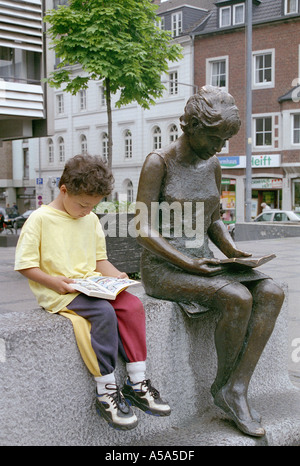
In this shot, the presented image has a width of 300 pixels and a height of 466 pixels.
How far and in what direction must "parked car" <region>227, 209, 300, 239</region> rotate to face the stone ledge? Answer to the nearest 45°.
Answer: approximately 90° to its left

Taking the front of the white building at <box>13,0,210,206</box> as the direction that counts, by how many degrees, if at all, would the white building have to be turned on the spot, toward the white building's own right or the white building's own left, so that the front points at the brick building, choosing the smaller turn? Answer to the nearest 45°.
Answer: approximately 90° to the white building's own left

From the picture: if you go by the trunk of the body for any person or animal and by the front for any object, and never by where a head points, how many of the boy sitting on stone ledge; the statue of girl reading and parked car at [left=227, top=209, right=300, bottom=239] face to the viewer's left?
1

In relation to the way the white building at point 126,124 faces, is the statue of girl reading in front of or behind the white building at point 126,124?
in front

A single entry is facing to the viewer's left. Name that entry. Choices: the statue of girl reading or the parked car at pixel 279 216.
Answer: the parked car

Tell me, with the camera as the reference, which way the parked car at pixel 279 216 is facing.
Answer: facing to the left of the viewer

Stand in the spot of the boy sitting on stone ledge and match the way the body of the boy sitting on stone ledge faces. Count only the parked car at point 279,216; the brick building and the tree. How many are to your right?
0

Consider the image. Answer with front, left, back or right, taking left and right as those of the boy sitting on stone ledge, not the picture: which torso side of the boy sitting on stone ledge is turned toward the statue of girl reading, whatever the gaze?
left

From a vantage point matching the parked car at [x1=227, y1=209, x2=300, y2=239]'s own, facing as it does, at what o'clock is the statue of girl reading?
The statue of girl reading is roughly at 9 o'clock from the parked car.

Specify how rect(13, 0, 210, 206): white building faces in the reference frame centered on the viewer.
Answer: facing the viewer and to the left of the viewer

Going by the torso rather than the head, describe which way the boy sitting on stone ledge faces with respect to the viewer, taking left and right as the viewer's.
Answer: facing the viewer and to the right of the viewer

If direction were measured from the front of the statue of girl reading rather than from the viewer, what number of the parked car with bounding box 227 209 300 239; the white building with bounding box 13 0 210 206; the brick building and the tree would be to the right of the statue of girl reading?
0

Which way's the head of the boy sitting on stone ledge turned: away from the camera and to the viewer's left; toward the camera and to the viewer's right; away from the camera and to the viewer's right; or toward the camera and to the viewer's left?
toward the camera and to the viewer's right

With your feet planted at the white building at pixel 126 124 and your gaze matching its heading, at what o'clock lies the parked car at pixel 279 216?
The parked car is roughly at 10 o'clock from the white building.
